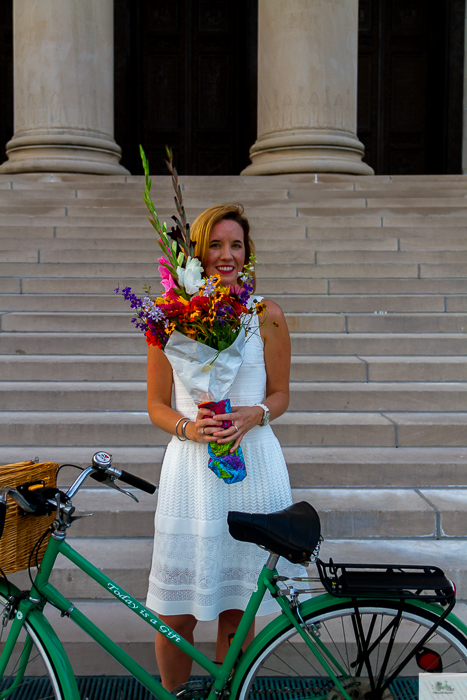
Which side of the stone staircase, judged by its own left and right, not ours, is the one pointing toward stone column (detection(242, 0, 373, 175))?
back

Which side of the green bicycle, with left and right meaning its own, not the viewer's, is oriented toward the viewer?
left

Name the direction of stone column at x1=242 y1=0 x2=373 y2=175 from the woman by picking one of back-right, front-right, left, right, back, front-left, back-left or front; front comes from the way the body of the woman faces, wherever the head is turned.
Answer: back

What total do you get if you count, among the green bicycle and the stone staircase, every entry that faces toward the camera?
1

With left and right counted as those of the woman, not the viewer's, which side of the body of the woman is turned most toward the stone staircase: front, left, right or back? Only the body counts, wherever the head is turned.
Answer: back

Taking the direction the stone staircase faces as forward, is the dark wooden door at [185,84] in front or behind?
behind

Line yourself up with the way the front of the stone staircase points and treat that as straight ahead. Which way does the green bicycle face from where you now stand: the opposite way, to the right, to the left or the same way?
to the right
